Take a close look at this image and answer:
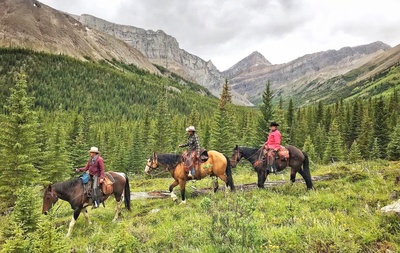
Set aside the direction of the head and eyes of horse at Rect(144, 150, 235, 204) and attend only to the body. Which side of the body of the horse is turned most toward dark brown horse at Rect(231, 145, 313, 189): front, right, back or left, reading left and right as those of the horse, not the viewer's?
back

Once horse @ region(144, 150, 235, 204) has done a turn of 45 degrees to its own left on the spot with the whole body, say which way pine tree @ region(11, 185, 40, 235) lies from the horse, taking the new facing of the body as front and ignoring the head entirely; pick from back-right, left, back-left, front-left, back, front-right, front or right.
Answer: front

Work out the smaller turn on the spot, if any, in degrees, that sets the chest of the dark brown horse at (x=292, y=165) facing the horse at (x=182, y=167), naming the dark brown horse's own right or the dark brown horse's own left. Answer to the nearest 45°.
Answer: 0° — it already faces it

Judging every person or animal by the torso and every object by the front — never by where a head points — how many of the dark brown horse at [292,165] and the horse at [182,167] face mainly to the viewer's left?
2

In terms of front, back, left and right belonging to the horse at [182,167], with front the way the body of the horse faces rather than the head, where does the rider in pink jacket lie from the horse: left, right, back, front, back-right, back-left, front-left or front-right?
back

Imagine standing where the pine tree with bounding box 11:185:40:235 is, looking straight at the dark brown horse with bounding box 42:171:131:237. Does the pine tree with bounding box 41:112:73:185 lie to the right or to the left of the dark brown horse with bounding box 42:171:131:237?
left

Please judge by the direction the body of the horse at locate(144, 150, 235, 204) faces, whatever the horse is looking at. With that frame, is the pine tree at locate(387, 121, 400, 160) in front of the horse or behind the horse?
behind

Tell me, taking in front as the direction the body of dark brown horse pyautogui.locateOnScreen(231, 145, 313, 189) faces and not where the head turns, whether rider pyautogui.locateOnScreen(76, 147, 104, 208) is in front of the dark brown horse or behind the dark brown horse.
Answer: in front

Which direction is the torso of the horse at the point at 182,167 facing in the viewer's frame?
to the viewer's left

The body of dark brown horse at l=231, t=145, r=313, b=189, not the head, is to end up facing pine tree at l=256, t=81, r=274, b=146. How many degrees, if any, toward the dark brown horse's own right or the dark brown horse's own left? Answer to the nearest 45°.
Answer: approximately 90° to the dark brown horse's own right

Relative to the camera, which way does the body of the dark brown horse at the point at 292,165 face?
to the viewer's left

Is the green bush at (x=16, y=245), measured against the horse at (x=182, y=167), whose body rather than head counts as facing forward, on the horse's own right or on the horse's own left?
on the horse's own left
